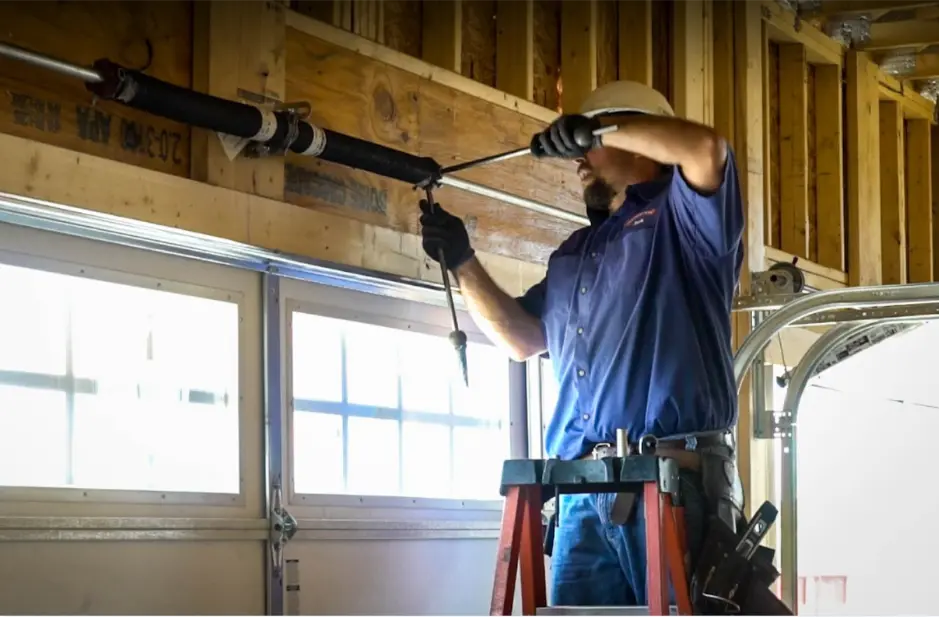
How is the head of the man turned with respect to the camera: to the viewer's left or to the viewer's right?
to the viewer's left

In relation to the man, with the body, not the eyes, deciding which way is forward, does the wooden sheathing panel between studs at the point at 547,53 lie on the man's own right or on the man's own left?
on the man's own right

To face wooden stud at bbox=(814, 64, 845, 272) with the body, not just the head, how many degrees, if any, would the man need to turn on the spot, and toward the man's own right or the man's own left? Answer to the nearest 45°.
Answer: approximately 135° to the man's own right

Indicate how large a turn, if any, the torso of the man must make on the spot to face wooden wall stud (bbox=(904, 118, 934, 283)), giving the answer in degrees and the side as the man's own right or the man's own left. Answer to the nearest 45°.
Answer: approximately 135° to the man's own right

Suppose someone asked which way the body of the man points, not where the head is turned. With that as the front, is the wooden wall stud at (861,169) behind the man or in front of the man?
behind
